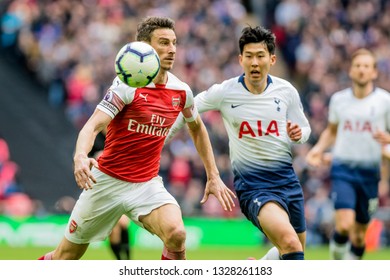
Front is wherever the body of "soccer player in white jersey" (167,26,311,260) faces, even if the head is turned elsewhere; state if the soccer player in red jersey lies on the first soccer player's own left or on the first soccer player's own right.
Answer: on the first soccer player's own right

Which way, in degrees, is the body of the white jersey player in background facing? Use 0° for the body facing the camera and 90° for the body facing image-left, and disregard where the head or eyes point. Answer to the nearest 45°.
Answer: approximately 0°

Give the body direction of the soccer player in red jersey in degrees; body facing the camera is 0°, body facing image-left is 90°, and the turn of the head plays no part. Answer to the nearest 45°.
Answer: approximately 315°

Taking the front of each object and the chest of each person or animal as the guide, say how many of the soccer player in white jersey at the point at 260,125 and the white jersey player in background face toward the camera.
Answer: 2

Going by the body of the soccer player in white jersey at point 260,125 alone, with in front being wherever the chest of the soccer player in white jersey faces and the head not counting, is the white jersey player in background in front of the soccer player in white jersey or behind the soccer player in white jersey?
behind

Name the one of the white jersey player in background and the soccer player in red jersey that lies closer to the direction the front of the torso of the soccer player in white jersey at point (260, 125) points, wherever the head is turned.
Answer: the soccer player in red jersey
